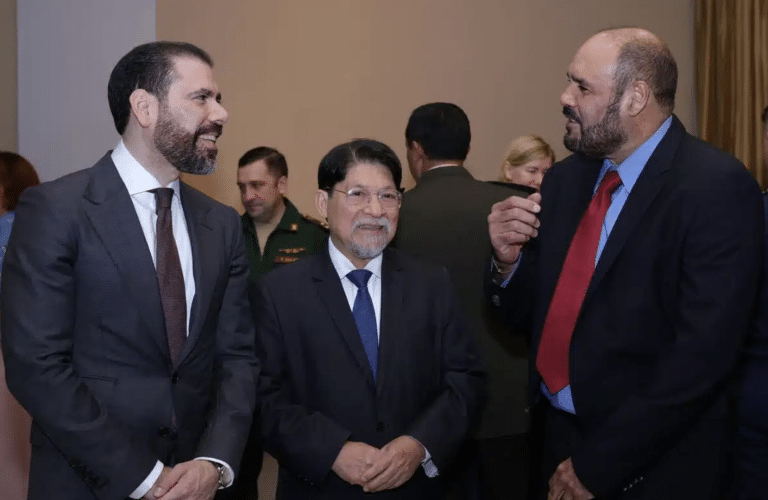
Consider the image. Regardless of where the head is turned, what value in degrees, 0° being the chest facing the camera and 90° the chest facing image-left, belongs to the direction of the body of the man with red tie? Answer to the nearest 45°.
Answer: approximately 45°

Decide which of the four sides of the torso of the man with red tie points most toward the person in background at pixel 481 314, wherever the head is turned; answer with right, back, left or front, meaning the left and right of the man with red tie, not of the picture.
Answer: right

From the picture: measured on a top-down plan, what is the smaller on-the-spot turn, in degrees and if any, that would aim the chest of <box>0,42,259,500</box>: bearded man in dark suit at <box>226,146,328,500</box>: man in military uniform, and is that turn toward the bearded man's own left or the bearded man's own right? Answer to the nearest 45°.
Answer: approximately 135° to the bearded man's own left

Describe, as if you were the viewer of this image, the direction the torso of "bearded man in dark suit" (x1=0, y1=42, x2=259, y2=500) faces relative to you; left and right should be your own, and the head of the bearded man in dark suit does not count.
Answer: facing the viewer and to the right of the viewer

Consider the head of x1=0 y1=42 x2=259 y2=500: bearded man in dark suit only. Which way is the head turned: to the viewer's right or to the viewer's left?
to the viewer's right

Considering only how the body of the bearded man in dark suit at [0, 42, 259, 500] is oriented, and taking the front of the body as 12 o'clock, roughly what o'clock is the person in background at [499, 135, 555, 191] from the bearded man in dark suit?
The person in background is roughly at 9 o'clock from the bearded man in dark suit.

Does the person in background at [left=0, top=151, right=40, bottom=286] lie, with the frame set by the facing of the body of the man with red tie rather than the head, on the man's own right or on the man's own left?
on the man's own right

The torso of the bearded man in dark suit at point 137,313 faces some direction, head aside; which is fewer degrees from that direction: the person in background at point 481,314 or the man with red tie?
the man with red tie

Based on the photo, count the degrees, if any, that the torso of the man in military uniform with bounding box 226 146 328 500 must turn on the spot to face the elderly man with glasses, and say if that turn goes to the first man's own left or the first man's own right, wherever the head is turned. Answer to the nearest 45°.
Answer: approximately 45° to the first man's own left

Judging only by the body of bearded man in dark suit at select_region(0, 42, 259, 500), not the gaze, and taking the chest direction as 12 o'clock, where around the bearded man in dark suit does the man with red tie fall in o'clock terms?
The man with red tie is roughly at 11 o'clock from the bearded man in dark suit.

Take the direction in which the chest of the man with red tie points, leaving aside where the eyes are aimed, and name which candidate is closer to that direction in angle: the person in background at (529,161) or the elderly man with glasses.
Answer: the elderly man with glasses

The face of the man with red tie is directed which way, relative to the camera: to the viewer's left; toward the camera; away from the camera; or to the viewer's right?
to the viewer's left

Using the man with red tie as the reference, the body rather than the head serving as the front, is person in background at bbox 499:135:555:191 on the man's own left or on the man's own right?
on the man's own right

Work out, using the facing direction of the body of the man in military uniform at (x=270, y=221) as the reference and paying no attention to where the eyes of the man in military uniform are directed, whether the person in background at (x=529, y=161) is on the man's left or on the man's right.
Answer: on the man's left
